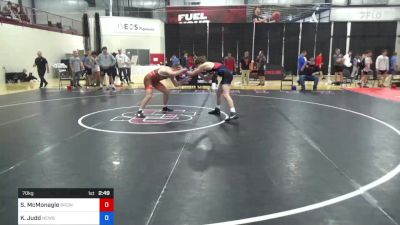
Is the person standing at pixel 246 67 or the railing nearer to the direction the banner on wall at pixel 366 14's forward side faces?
the person standing

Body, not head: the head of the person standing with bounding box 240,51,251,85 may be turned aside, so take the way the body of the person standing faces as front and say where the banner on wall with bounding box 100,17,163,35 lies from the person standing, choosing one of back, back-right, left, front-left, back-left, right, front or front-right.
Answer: back-right

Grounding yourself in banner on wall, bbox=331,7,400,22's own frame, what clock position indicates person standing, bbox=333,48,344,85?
The person standing is roughly at 12 o'clock from the banner on wall.

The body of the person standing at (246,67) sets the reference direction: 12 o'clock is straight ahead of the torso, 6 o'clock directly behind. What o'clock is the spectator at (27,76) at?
The spectator is roughly at 3 o'clock from the person standing.

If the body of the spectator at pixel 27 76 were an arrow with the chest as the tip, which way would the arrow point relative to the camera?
to the viewer's right

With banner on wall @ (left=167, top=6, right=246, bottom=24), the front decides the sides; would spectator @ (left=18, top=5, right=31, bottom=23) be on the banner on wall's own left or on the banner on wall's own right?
on the banner on wall's own right

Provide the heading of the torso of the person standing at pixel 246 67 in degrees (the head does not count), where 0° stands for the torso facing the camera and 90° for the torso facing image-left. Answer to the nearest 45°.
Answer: approximately 0°

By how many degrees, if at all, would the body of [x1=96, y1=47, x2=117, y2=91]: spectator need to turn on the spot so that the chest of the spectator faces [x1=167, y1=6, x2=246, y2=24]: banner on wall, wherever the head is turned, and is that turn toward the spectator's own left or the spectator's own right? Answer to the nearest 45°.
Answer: approximately 135° to the spectator's own left
